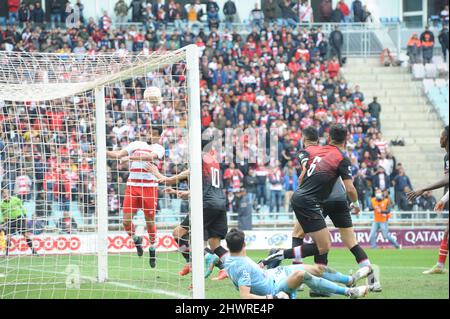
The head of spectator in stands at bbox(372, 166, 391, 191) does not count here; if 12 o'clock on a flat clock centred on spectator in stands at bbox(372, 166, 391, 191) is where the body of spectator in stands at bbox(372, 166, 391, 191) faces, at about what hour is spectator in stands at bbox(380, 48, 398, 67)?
spectator in stands at bbox(380, 48, 398, 67) is roughly at 6 o'clock from spectator in stands at bbox(372, 166, 391, 191).

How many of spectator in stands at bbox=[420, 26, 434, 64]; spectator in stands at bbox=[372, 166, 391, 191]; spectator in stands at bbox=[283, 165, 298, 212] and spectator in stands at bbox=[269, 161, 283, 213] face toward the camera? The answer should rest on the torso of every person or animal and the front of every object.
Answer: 4

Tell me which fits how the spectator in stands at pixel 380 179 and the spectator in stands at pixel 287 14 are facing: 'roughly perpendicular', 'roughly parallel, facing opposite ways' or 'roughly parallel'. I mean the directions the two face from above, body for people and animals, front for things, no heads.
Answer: roughly parallel

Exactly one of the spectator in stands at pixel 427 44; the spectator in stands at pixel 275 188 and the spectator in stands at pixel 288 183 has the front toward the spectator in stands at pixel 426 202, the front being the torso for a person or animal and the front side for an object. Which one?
the spectator in stands at pixel 427 44

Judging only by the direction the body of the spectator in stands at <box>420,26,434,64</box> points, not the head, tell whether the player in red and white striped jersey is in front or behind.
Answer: in front

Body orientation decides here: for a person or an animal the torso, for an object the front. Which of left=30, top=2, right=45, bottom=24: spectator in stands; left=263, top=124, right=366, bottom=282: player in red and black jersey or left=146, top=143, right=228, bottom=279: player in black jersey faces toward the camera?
the spectator in stands

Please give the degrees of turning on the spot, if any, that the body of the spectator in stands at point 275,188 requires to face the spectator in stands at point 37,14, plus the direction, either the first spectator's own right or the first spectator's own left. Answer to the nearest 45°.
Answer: approximately 135° to the first spectator's own right

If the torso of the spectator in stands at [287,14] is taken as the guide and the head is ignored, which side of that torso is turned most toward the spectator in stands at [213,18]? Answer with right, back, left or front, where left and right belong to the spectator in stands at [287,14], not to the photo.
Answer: right

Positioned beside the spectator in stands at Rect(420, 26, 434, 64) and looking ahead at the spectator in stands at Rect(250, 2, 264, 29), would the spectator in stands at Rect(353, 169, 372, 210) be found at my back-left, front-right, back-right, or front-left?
front-left

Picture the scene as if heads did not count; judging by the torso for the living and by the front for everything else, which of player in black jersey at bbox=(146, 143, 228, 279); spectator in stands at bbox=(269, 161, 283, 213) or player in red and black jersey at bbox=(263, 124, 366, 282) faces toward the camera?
the spectator in stands

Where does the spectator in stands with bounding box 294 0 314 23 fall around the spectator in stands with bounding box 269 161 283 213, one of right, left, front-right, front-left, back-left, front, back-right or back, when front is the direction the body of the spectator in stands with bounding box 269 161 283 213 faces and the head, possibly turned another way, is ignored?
back

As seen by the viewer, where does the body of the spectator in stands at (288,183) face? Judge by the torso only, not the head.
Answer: toward the camera

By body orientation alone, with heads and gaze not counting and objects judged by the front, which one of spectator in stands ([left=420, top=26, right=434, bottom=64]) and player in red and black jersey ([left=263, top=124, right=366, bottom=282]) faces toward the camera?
the spectator in stands

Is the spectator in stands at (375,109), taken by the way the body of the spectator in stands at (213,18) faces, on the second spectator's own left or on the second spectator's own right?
on the second spectator's own left

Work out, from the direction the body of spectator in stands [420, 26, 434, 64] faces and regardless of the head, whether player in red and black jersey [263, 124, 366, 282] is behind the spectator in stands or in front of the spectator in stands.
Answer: in front

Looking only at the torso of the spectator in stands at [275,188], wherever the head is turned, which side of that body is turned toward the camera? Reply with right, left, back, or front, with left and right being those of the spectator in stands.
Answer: front

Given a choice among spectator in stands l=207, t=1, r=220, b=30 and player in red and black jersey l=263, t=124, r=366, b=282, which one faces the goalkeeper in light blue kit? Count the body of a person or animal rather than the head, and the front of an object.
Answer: the spectator in stands

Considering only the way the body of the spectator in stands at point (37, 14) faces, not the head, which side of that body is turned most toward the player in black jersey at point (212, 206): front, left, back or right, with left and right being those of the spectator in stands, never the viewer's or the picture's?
front

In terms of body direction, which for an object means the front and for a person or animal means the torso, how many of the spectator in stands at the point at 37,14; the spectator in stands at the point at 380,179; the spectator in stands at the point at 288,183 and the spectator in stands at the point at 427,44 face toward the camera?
4
